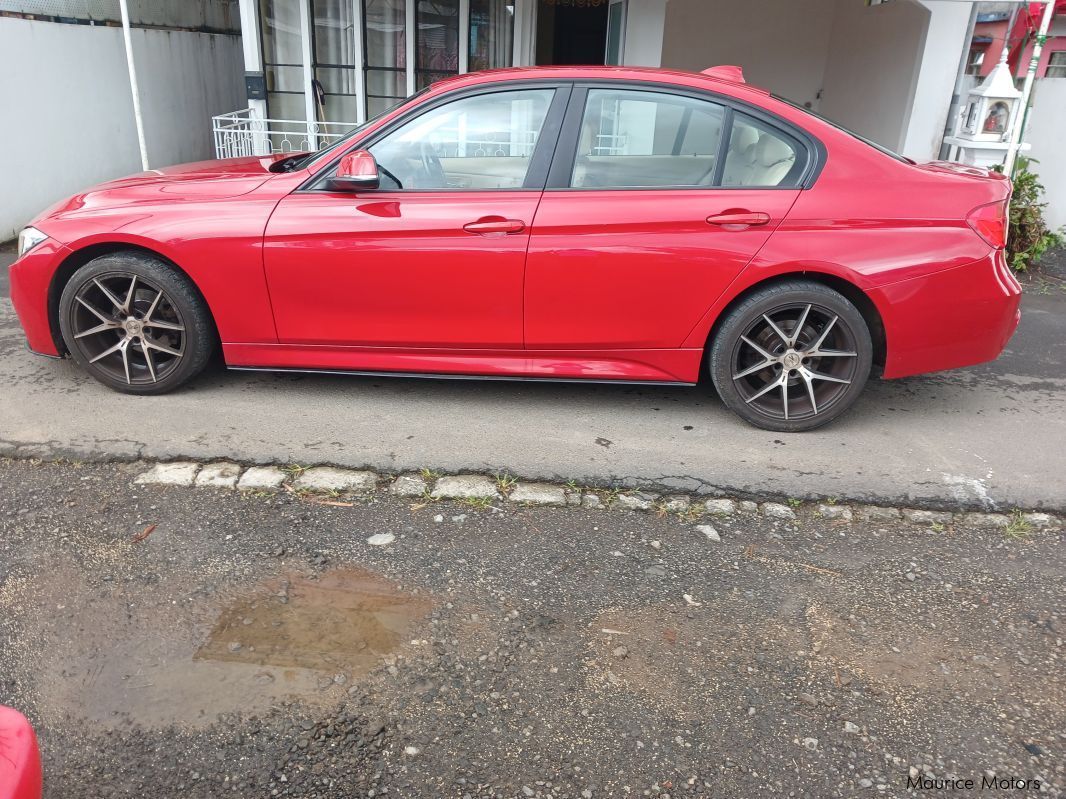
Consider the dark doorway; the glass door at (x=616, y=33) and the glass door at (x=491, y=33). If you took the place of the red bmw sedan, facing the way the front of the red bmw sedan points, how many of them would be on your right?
3

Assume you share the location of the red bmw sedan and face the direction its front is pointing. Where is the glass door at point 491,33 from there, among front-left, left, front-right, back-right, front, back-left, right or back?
right

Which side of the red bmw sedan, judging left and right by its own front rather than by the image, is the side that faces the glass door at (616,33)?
right

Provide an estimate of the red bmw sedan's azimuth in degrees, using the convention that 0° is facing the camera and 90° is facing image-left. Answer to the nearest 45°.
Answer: approximately 90°

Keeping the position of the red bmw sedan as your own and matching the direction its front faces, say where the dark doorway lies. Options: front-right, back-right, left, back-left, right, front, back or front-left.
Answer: right

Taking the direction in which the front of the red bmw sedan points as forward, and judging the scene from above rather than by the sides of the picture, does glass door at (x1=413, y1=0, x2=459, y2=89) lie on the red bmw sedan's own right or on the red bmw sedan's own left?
on the red bmw sedan's own right

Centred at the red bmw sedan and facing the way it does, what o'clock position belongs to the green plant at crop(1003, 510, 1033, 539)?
The green plant is roughly at 7 o'clock from the red bmw sedan.

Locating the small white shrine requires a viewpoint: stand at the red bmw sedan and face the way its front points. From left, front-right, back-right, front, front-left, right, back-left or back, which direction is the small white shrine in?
back-right

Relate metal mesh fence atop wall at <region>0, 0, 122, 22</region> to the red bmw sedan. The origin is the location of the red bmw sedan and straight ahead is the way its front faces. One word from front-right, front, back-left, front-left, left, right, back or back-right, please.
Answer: front-right

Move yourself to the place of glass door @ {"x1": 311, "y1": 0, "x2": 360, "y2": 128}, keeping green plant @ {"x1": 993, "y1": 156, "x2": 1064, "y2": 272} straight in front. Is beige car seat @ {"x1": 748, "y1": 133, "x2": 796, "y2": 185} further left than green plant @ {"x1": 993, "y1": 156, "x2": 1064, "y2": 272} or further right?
right
